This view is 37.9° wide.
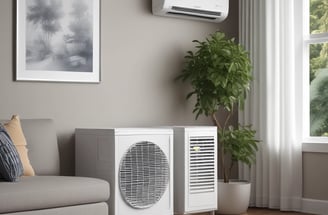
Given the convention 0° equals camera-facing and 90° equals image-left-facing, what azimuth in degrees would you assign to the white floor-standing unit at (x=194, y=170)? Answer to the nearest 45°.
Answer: approximately 315°

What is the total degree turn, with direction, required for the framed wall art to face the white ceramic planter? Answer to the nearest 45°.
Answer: approximately 90° to its left

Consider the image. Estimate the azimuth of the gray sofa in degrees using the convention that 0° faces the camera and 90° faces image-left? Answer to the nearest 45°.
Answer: approximately 315°

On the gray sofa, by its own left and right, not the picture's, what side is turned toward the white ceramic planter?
left
